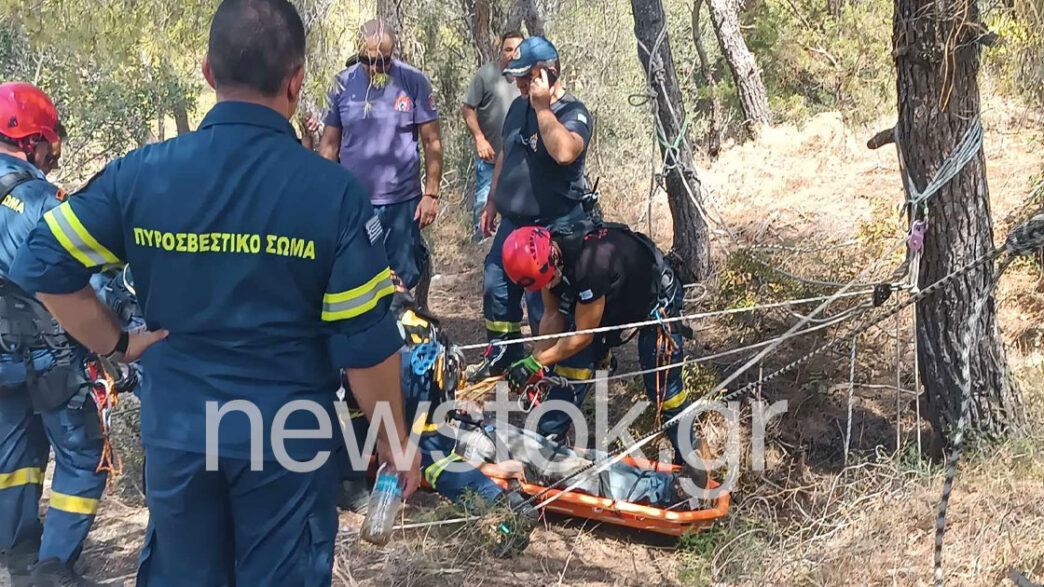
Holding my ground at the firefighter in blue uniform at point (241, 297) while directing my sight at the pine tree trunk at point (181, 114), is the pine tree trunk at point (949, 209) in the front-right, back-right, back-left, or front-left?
front-right

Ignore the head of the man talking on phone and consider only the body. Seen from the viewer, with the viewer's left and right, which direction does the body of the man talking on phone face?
facing the viewer and to the left of the viewer

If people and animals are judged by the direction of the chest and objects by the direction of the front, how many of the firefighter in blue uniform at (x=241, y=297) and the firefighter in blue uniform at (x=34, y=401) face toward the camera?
0

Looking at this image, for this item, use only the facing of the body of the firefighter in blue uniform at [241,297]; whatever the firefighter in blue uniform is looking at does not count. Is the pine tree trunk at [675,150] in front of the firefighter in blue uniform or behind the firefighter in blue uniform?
in front

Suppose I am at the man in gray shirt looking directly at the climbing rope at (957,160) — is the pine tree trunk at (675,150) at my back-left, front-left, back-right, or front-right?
front-left

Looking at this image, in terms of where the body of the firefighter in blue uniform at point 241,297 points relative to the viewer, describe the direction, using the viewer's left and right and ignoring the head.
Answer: facing away from the viewer

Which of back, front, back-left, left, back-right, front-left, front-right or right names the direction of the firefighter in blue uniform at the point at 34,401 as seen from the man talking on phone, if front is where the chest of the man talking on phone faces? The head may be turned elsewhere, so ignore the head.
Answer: front

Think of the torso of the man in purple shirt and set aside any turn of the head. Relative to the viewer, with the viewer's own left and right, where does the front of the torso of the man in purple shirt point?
facing the viewer

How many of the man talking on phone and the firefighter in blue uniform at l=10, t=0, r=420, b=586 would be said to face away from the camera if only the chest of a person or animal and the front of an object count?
1

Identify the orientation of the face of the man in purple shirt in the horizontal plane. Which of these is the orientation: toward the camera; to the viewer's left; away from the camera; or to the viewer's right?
toward the camera

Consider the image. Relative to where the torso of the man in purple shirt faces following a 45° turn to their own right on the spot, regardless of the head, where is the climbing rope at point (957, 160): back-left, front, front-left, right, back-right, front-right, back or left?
left

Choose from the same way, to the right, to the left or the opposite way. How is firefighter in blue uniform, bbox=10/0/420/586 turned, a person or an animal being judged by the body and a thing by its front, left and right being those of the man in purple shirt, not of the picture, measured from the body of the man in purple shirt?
the opposite way

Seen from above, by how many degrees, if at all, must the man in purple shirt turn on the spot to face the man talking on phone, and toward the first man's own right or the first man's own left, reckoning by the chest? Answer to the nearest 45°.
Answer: approximately 45° to the first man's own left

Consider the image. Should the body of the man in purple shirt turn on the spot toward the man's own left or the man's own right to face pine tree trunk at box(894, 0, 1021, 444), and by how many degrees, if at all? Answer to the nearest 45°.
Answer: approximately 45° to the man's own left

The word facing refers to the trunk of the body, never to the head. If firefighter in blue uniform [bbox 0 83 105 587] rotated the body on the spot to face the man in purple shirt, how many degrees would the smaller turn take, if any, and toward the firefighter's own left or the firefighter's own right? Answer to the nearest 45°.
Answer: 0° — they already face them

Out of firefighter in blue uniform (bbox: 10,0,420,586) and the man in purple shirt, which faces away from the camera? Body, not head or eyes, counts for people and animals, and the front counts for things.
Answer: the firefighter in blue uniform

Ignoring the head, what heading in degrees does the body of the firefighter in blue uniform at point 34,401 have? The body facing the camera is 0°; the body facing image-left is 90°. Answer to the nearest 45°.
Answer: approximately 225°

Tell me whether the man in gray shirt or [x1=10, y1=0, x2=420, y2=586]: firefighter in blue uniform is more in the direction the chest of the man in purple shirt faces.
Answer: the firefighter in blue uniform

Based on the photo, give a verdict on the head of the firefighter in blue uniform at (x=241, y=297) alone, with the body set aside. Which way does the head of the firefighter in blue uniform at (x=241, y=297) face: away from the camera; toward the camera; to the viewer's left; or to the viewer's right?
away from the camera
